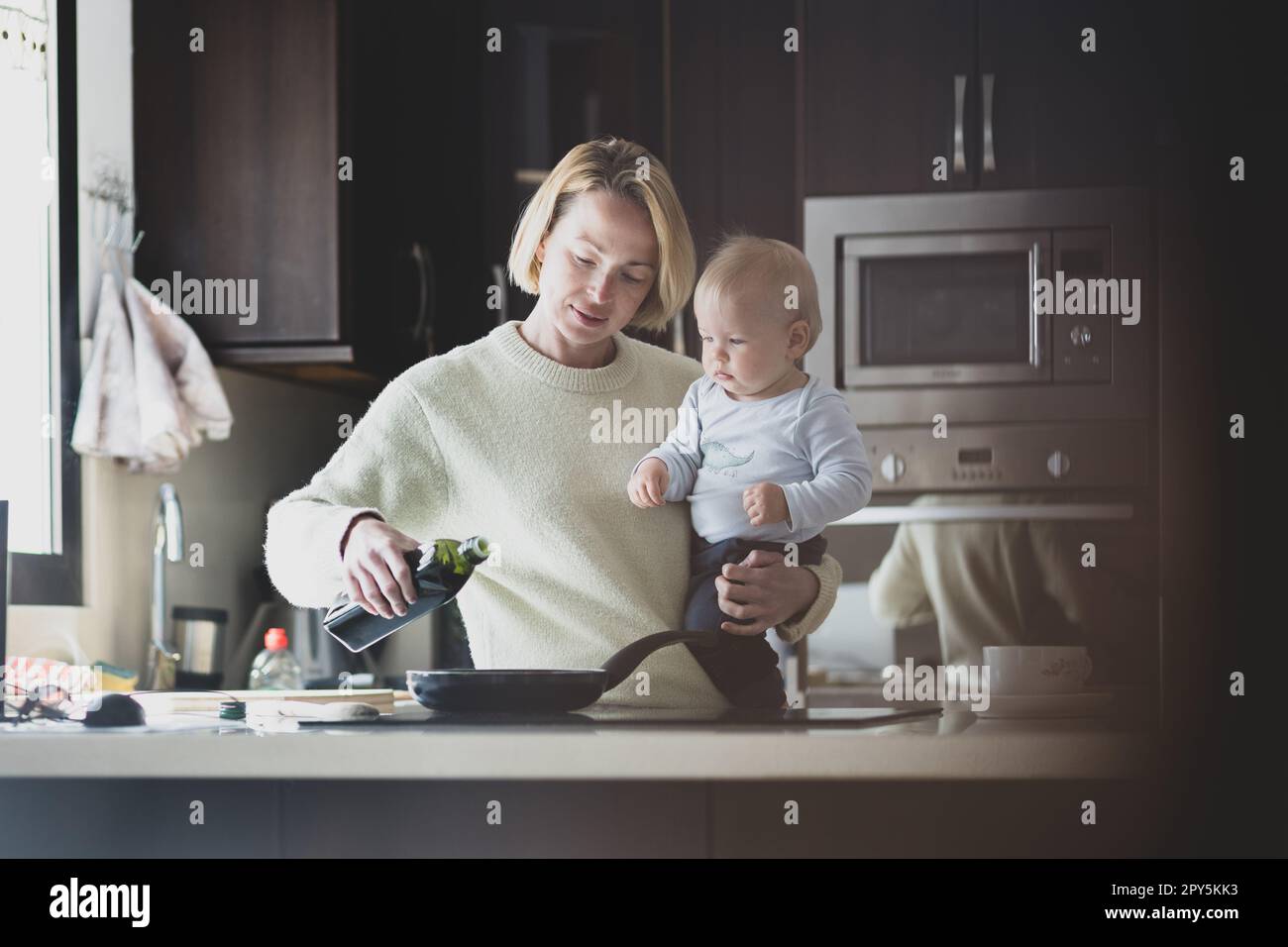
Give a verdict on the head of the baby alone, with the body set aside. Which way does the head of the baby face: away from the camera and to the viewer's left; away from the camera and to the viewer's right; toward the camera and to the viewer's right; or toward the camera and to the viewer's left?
toward the camera and to the viewer's left

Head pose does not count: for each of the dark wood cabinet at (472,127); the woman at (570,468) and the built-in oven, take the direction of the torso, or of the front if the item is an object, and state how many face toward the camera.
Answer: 3

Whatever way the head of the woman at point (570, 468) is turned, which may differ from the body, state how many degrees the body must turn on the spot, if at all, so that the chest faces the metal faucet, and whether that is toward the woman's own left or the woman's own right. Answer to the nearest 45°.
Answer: approximately 135° to the woman's own right

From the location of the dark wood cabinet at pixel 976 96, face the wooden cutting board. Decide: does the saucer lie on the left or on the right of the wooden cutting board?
left

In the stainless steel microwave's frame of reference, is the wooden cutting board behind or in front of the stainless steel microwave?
in front

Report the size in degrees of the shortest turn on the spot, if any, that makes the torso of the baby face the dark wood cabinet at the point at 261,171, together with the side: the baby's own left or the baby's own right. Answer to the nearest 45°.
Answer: approximately 90° to the baby's own right

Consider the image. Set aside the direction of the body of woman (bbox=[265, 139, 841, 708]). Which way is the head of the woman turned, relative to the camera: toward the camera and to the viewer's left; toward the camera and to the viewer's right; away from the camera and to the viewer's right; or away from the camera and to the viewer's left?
toward the camera and to the viewer's left

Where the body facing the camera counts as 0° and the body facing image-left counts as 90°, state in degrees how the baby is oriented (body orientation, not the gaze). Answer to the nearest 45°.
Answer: approximately 45°
